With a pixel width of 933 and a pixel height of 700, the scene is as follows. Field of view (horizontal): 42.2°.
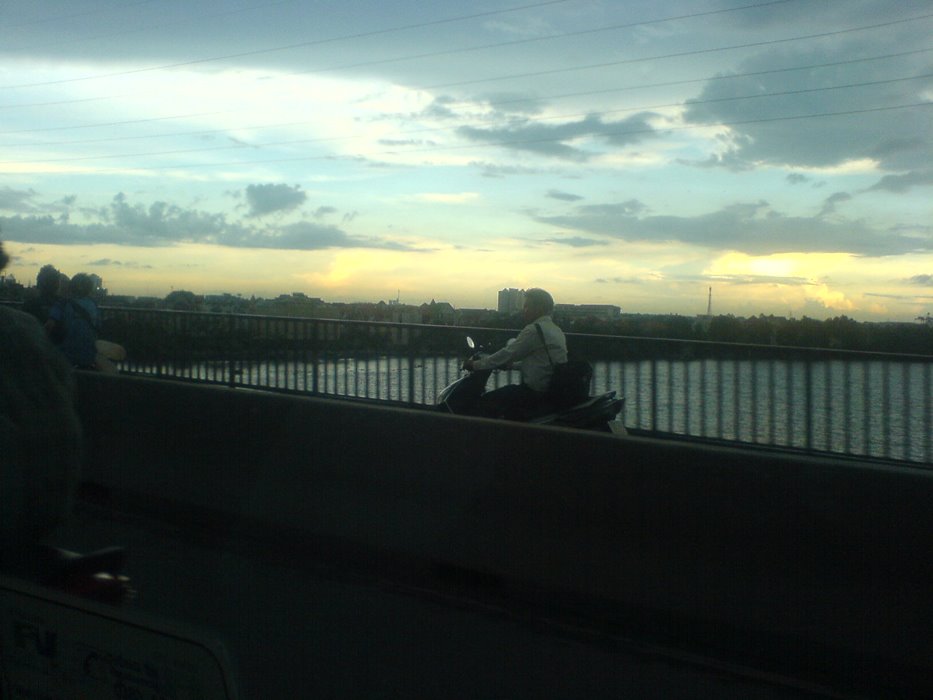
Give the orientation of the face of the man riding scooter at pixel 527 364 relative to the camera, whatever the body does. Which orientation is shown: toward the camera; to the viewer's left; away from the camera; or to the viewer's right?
to the viewer's left

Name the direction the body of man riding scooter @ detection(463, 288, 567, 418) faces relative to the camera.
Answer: to the viewer's left

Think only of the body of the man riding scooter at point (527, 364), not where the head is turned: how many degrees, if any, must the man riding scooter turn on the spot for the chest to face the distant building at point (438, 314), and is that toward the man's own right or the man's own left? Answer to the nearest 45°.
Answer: approximately 90° to the man's own right

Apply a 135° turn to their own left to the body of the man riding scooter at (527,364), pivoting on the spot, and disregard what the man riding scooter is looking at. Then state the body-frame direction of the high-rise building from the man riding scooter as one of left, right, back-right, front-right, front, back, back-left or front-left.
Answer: back-left

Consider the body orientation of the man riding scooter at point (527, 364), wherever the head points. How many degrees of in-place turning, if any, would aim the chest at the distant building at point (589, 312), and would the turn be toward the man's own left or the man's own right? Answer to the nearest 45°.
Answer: approximately 90° to the man's own right
